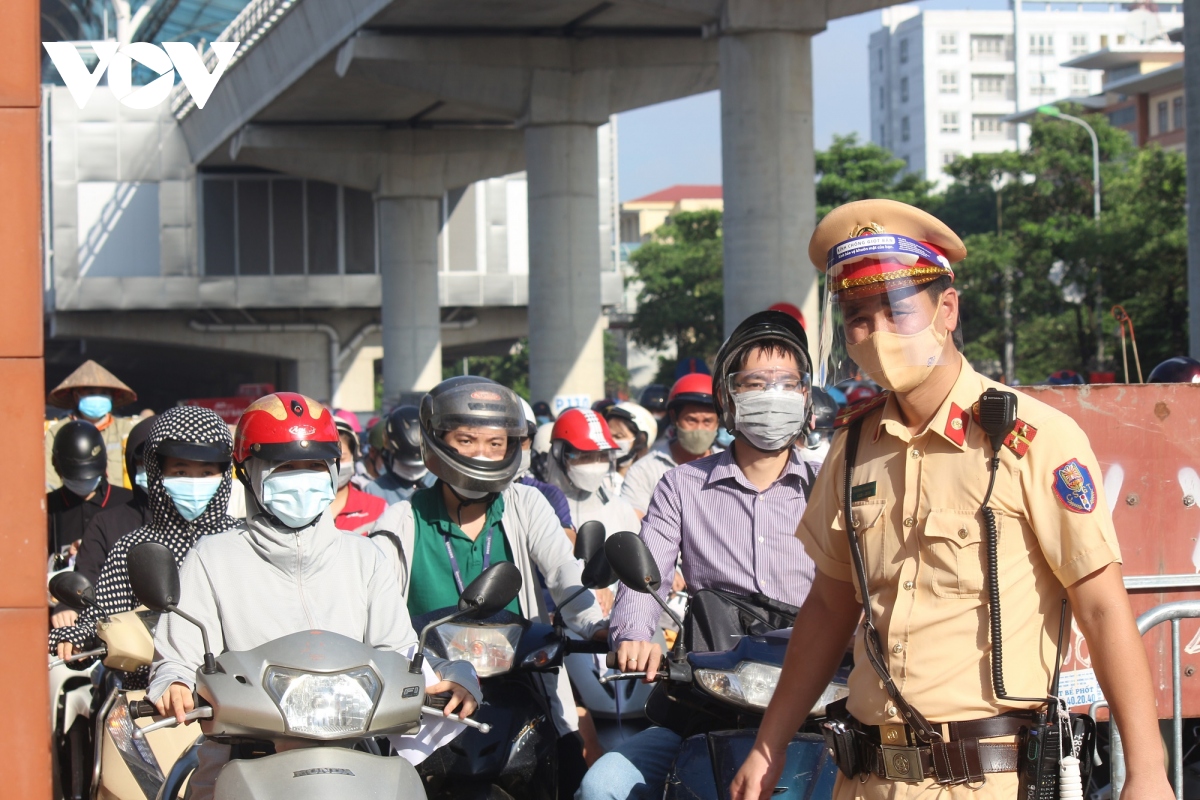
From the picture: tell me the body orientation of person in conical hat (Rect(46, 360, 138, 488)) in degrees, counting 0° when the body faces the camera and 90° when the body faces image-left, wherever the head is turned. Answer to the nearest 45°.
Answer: approximately 0°

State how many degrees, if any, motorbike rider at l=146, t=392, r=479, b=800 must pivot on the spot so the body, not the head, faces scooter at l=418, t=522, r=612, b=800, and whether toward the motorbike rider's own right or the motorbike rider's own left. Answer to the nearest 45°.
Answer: approximately 90° to the motorbike rider's own left

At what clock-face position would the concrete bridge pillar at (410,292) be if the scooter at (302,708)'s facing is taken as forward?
The concrete bridge pillar is roughly at 6 o'clock from the scooter.

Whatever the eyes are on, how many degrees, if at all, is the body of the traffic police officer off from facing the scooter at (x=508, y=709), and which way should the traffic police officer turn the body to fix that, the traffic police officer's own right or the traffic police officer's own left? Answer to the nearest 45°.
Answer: approximately 90° to the traffic police officer's own right

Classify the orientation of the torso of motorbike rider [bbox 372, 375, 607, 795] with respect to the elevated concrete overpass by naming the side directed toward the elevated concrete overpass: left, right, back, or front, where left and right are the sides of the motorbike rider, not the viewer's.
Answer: back

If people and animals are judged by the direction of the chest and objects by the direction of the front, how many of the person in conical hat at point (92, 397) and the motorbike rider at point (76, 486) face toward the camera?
2

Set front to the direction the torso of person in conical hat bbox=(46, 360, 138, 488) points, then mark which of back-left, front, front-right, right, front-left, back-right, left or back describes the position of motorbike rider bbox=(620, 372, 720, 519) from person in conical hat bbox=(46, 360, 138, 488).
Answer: front-left

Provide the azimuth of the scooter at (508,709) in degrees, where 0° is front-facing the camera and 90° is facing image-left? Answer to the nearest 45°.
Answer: approximately 45°
